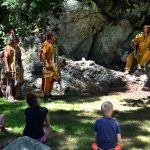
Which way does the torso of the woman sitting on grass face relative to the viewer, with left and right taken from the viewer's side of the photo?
facing away from the viewer

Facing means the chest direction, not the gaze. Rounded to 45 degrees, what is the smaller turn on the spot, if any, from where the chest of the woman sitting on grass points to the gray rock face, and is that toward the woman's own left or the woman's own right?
0° — they already face it

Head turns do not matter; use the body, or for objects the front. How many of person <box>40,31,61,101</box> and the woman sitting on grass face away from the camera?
1

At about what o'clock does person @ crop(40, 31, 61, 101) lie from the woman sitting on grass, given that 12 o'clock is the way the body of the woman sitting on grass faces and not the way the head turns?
The person is roughly at 12 o'clock from the woman sitting on grass.

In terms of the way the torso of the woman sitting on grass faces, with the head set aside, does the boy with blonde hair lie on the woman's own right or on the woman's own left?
on the woman's own right

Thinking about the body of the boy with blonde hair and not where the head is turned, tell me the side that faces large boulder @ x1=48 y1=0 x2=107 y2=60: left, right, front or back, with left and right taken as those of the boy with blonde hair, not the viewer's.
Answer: front

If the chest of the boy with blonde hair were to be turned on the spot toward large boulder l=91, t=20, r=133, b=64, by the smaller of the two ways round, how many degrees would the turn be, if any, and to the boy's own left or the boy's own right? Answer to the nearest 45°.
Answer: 0° — they already face it

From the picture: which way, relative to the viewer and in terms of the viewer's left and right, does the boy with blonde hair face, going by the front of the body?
facing away from the viewer

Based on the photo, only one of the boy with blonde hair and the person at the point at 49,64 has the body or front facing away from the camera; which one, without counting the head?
the boy with blonde hair
